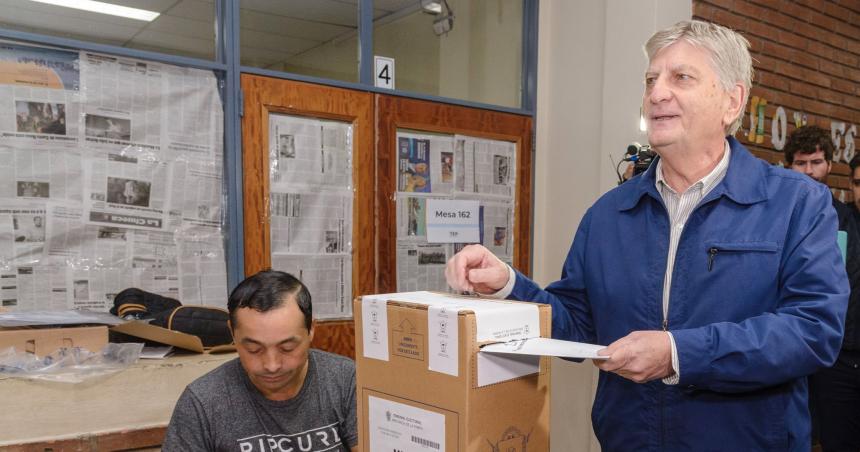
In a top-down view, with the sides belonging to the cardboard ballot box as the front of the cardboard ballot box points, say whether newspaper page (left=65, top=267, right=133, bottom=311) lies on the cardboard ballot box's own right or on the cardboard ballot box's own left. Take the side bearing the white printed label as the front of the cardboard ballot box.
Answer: on the cardboard ballot box's own right

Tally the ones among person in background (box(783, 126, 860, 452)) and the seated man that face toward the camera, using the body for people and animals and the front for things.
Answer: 2

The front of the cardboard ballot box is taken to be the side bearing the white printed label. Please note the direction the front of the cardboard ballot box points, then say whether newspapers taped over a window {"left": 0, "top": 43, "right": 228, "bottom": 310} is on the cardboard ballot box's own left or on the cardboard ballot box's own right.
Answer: on the cardboard ballot box's own right

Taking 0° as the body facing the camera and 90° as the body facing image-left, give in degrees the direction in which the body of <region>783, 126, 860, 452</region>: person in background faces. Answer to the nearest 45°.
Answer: approximately 0°

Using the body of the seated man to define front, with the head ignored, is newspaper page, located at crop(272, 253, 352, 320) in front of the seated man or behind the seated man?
behind

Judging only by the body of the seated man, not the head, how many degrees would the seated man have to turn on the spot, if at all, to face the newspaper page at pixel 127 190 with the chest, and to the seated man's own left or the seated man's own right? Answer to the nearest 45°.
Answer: approximately 135° to the seated man's own right

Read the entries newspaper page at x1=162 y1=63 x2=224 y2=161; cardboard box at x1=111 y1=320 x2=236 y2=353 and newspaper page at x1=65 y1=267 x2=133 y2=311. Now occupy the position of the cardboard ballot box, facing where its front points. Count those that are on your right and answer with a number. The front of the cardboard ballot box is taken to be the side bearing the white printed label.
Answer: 3

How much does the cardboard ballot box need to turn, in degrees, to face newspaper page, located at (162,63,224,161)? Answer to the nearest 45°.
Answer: approximately 90° to its right

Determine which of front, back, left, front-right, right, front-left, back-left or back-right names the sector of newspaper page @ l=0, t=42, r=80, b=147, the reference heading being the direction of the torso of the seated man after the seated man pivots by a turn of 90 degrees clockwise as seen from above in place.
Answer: front-right

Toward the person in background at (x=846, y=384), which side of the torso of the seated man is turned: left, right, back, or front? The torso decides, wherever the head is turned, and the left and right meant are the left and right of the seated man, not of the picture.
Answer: left
